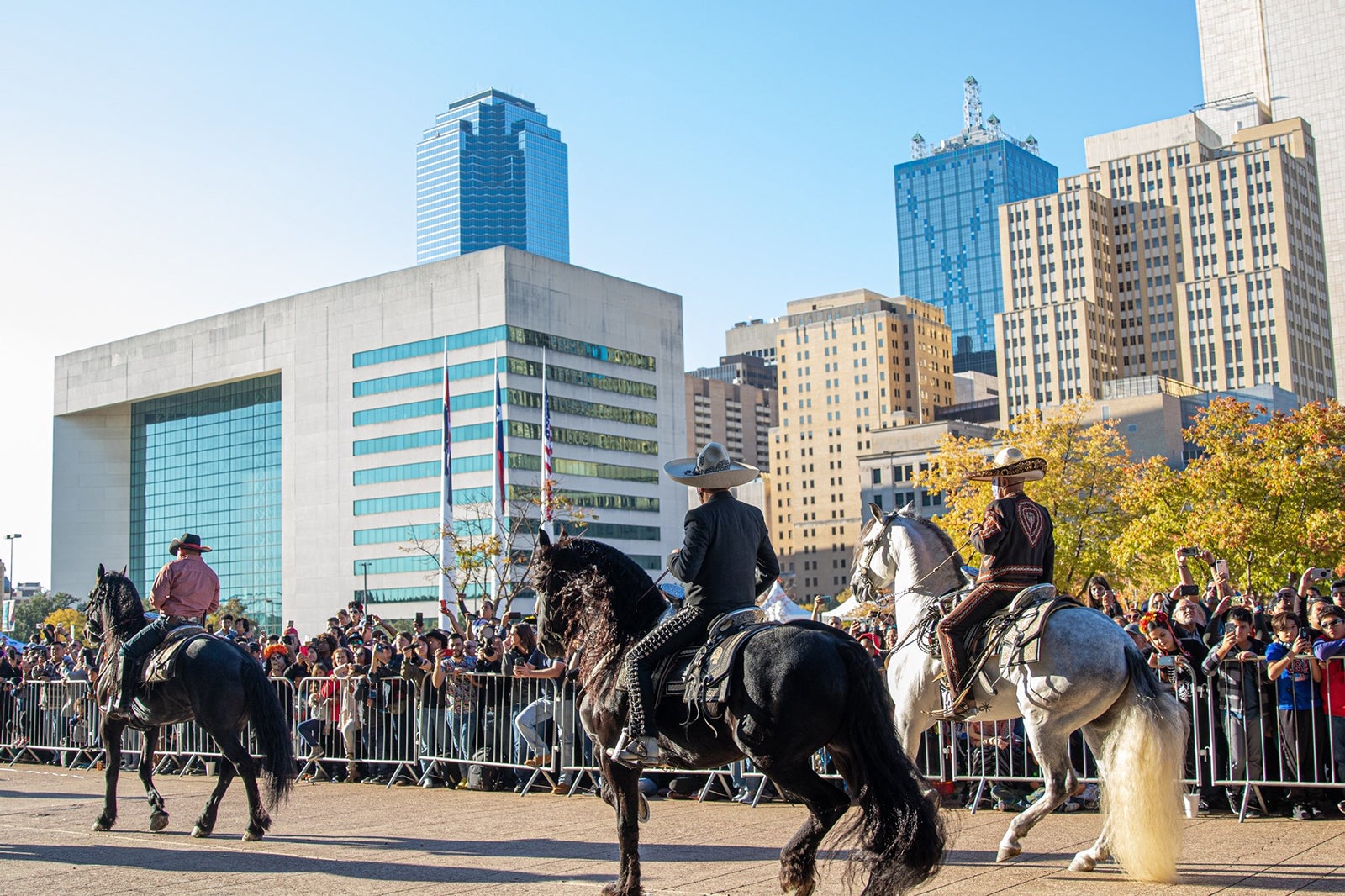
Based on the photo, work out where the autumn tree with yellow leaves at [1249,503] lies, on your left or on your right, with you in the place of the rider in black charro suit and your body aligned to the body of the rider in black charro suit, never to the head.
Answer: on your right

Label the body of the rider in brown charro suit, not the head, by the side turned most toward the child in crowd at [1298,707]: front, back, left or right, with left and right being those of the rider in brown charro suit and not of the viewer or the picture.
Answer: right

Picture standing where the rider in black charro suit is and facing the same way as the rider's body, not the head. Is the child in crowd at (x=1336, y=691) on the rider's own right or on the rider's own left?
on the rider's own right

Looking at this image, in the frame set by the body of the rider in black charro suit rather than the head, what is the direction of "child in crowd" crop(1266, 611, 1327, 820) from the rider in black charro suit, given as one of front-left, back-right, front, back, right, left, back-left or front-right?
right

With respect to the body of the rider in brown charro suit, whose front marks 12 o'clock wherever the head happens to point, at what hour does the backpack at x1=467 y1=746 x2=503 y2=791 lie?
The backpack is roughly at 12 o'clock from the rider in brown charro suit.

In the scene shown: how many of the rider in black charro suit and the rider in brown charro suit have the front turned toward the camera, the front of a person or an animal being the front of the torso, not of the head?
0

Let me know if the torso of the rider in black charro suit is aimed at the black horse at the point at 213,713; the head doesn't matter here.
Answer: yes

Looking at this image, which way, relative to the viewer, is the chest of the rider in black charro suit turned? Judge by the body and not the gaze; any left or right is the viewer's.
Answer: facing away from the viewer and to the left of the viewer

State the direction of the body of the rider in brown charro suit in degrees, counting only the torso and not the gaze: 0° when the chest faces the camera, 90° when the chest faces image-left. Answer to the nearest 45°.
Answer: approximately 135°

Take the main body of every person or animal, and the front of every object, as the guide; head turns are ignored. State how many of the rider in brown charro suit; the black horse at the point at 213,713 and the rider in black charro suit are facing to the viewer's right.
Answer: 0

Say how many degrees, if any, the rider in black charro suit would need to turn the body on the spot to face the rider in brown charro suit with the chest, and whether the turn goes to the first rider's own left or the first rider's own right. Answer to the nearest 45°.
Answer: approximately 90° to the first rider's own right

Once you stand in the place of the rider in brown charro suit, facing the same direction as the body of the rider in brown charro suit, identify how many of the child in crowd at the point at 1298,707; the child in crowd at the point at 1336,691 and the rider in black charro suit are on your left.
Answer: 1

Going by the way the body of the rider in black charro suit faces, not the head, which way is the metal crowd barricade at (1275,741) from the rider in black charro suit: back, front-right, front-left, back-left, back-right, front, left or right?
right

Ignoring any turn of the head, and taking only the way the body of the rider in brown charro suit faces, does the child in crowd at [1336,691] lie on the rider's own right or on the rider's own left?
on the rider's own right

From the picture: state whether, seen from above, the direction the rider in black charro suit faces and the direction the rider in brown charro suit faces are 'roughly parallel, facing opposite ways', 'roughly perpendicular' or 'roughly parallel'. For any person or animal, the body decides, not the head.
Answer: roughly parallel

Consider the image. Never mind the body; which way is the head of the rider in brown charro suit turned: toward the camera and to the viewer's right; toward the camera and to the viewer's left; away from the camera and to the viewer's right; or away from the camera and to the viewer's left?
away from the camera and to the viewer's left

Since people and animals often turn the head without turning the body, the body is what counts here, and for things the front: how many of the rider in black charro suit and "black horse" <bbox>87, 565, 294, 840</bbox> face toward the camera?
0

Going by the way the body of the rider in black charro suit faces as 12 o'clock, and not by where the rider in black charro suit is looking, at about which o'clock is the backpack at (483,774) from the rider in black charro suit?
The backpack is roughly at 1 o'clock from the rider in black charro suit.
